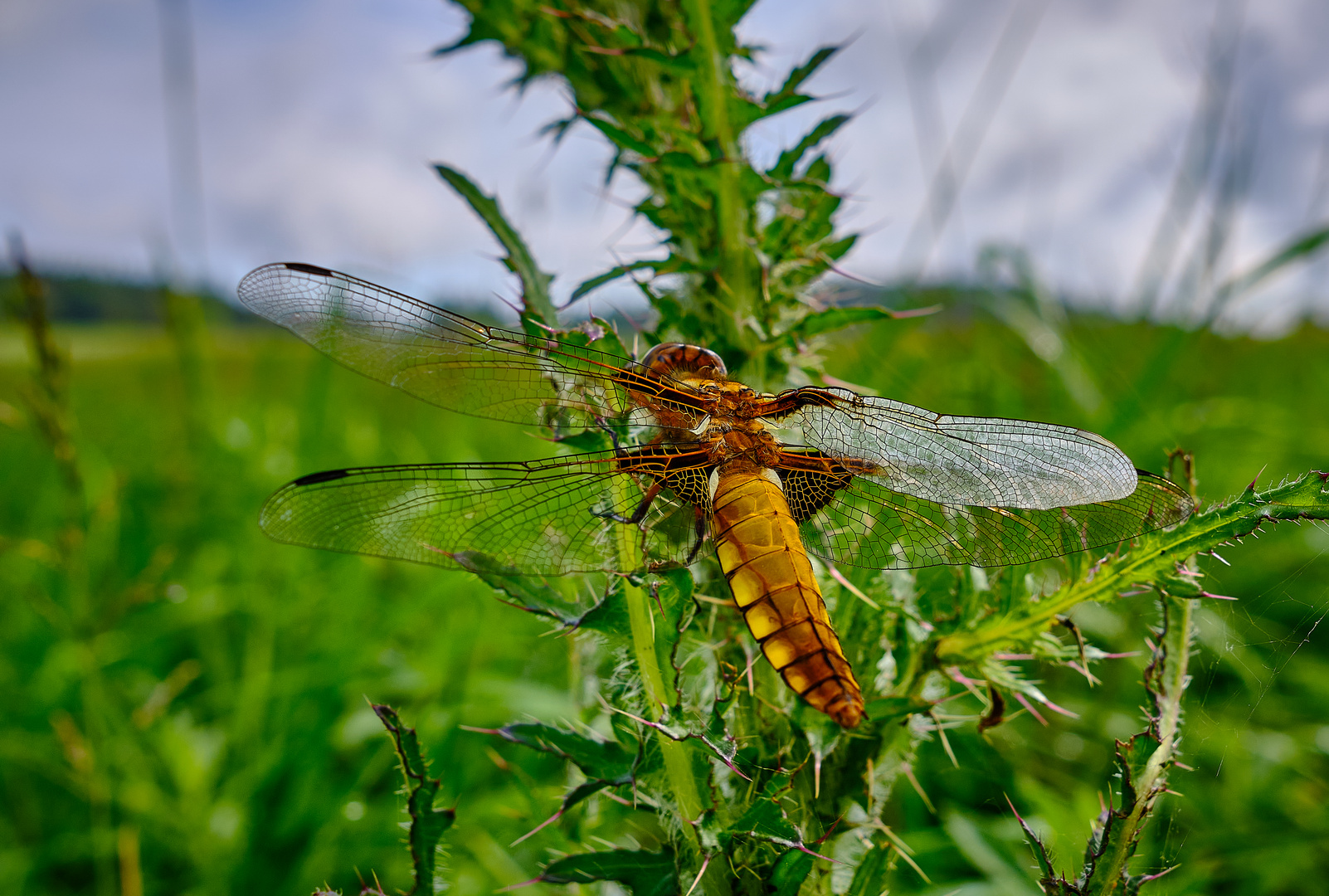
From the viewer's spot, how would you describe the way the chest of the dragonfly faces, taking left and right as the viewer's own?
facing away from the viewer
